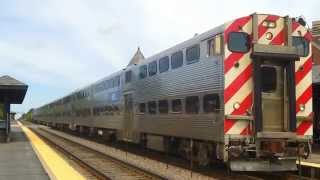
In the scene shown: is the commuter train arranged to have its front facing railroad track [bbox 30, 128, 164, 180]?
no

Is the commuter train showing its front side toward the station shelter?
no
